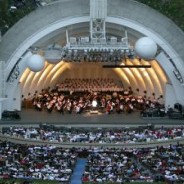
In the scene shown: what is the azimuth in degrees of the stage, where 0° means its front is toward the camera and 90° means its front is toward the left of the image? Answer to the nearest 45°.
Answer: approximately 0°
